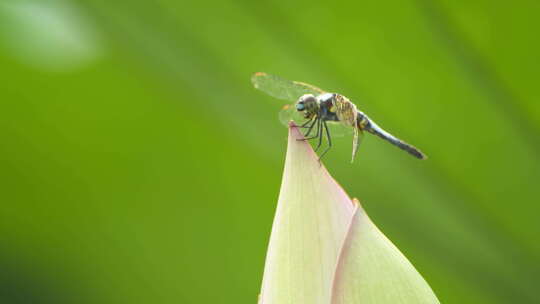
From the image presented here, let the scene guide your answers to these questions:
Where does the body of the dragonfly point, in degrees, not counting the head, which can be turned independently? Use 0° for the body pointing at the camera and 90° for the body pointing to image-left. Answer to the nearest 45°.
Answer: approximately 45°
